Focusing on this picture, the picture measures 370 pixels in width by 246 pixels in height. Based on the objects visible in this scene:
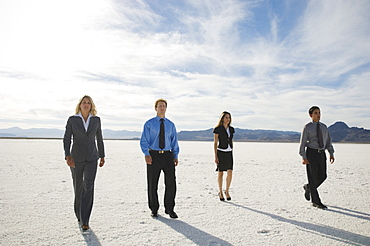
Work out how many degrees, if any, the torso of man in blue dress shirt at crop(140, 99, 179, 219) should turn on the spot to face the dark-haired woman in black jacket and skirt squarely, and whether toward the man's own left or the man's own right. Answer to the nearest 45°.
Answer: approximately 135° to the man's own left

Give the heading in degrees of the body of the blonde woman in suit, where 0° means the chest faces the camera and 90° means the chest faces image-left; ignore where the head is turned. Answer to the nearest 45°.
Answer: approximately 0°

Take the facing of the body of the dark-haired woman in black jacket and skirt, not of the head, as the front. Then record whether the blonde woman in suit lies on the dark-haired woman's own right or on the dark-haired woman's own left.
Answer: on the dark-haired woman's own right

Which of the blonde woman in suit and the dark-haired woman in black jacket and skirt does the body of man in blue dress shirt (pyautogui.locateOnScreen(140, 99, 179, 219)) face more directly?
the blonde woman in suit

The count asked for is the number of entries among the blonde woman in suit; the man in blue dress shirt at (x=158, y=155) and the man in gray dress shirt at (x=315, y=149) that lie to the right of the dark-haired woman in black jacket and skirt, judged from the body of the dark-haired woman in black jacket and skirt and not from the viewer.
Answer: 2

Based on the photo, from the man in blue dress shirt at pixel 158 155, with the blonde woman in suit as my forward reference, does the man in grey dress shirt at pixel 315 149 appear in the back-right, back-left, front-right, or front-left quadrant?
back-left

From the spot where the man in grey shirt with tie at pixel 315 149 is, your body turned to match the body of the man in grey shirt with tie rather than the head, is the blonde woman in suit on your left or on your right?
on your right

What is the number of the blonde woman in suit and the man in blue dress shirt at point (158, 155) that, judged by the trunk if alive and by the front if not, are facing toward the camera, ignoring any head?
2
